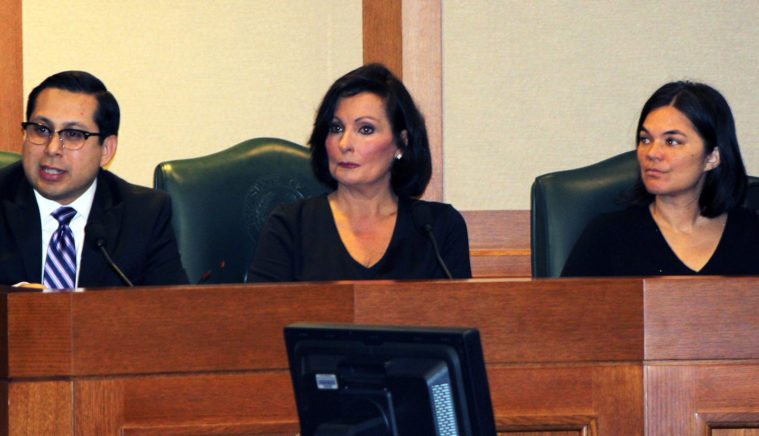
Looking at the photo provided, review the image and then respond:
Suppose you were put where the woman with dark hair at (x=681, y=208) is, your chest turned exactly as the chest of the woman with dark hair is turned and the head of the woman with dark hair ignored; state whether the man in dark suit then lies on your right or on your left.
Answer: on your right

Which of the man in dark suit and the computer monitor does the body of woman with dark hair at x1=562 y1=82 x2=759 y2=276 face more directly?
the computer monitor

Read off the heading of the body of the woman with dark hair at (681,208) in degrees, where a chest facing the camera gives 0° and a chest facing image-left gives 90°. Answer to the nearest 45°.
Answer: approximately 0°

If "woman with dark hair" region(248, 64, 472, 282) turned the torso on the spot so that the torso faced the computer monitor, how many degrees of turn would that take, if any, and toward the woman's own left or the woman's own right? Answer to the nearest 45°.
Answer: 0° — they already face it

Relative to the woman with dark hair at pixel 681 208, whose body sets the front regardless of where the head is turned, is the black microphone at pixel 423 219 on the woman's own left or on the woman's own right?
on the woman's own right

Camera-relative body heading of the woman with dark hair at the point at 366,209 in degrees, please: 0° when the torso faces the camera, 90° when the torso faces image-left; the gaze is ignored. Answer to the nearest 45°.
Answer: approximately 0°
